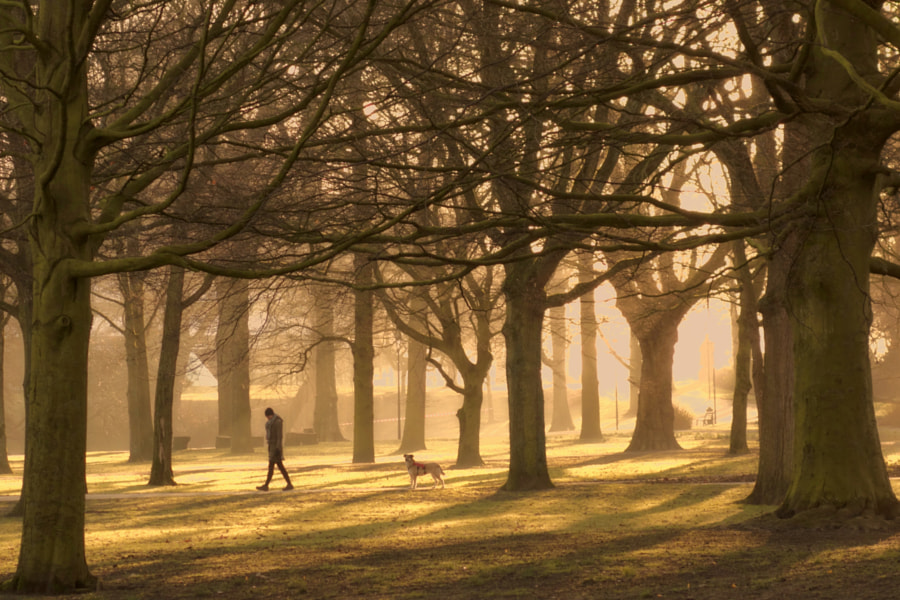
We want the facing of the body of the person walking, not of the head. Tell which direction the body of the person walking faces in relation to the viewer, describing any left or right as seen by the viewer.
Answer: facing to the left of the viewer

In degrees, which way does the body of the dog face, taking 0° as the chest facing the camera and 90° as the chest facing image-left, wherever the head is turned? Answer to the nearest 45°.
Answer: approximately 90°

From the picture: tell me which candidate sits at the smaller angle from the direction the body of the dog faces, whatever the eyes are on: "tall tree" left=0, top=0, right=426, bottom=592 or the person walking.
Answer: the person walking

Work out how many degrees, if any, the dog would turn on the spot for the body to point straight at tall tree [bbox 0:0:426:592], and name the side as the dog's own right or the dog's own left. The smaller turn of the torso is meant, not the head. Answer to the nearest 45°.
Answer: approximately 90° to the dog's own left

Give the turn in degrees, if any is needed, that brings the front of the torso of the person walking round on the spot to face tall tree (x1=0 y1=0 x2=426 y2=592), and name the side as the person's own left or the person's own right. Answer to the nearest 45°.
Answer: approximately 90° to the person's own left

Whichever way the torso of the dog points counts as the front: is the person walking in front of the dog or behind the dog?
in front

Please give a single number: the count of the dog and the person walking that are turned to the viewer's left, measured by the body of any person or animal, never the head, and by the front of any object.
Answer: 2

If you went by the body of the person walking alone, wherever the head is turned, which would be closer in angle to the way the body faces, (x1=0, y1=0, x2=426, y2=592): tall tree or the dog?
the tall tree

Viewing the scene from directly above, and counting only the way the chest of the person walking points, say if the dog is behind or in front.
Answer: behind
